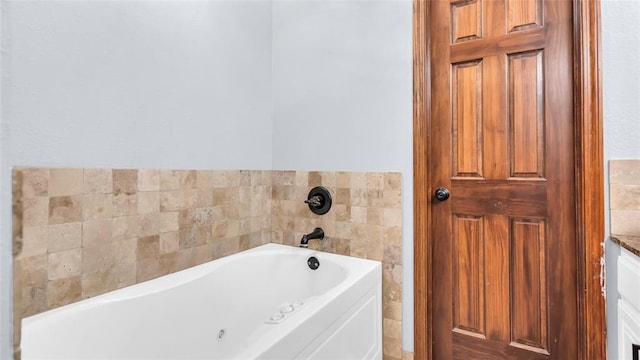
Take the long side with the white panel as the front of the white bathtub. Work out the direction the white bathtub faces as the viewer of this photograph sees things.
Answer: facing the viewer and to the right of the viewer

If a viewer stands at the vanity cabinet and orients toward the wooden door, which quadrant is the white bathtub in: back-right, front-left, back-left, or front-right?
front-left

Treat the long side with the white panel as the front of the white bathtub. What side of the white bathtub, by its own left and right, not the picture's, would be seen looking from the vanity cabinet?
front

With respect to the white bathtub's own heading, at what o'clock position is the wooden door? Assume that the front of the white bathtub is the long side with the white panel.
The wooden door is roughly at 11 o'clock from the white bathtub.
